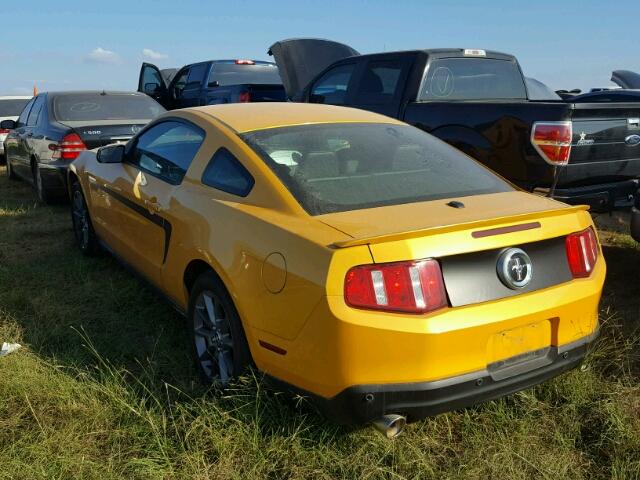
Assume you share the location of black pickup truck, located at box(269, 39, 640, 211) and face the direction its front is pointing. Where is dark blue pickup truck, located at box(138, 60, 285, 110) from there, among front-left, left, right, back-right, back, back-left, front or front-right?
front

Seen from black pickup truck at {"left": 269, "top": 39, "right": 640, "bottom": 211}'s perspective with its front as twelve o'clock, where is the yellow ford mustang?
The yellow ford mustang is roughly at 8 o'clock from the black pickup truck.

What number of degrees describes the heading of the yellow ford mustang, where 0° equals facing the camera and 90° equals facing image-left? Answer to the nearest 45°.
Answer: approximately 135°

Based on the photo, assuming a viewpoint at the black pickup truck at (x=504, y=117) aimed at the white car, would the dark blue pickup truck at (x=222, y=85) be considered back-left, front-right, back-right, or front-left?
front-right

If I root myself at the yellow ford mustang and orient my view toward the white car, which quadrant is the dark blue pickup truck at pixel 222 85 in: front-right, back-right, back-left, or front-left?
front-right

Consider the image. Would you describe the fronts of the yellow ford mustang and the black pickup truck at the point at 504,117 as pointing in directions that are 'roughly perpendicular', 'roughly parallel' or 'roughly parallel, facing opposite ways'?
roughly parallel

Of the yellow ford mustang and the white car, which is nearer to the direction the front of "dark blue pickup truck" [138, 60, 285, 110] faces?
the white car

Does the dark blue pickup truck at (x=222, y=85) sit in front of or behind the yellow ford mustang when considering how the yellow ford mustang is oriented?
in front

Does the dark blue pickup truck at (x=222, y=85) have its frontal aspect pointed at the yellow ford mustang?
no

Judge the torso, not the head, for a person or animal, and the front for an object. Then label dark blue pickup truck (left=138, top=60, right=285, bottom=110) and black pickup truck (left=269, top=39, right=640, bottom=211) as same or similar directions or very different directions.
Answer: same or similar directions

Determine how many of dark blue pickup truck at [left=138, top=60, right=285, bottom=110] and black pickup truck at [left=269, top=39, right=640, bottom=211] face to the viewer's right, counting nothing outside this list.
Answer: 0

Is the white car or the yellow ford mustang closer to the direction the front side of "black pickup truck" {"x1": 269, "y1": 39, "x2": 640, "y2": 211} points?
the white car

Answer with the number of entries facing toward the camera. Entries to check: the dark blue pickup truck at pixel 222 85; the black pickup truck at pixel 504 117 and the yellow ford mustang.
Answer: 0

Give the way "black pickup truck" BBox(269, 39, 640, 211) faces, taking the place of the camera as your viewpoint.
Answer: facing away from the viewer and to the left of the viewer
